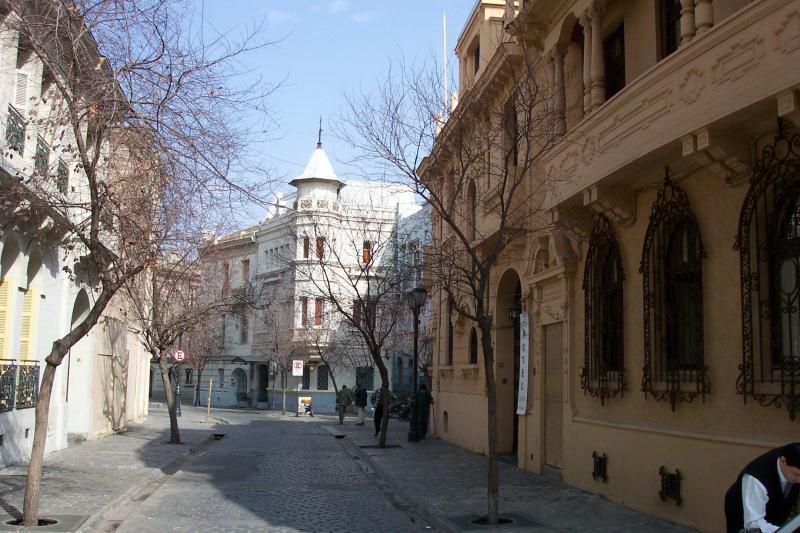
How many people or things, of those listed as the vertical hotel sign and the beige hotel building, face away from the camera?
0

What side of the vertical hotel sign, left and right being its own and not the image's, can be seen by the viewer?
front

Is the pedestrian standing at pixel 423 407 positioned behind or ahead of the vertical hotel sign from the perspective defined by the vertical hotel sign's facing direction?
behind

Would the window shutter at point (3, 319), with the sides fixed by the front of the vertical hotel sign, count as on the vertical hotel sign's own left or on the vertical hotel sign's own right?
on the vertical hotel sign's own right

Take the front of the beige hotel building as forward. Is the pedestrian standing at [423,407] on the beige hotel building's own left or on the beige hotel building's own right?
on the beige hotel building's own right

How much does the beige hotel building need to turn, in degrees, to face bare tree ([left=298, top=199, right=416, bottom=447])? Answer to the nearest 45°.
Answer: approximately 90° to its right

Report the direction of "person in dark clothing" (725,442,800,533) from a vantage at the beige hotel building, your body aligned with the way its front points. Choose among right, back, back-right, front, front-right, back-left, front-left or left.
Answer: front-left

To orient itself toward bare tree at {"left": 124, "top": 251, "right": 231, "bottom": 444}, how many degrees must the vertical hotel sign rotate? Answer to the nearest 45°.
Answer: approximately 135° to its right

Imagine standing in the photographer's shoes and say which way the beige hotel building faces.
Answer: facing the viewer and to the left of the viewer
